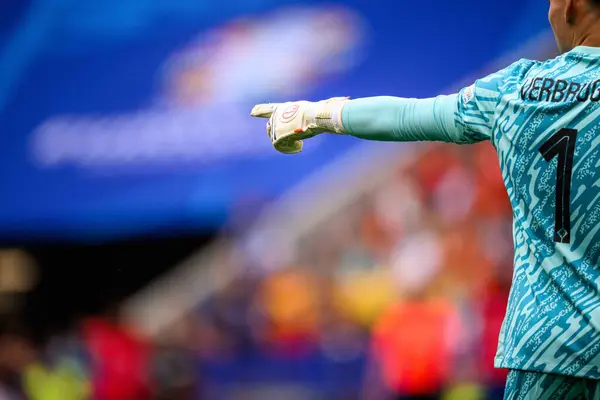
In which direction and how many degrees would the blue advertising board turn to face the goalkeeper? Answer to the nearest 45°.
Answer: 0° — it already faces them

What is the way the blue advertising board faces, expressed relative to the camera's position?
facing the viewer

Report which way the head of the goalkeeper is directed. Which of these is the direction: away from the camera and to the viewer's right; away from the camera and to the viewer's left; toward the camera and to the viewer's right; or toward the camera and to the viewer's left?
away from the camera and to the viewer's left

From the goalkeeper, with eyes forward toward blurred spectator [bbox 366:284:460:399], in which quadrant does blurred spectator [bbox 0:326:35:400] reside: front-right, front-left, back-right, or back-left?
front-left

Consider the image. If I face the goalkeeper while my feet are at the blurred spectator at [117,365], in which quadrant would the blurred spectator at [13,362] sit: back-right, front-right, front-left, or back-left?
back-right
